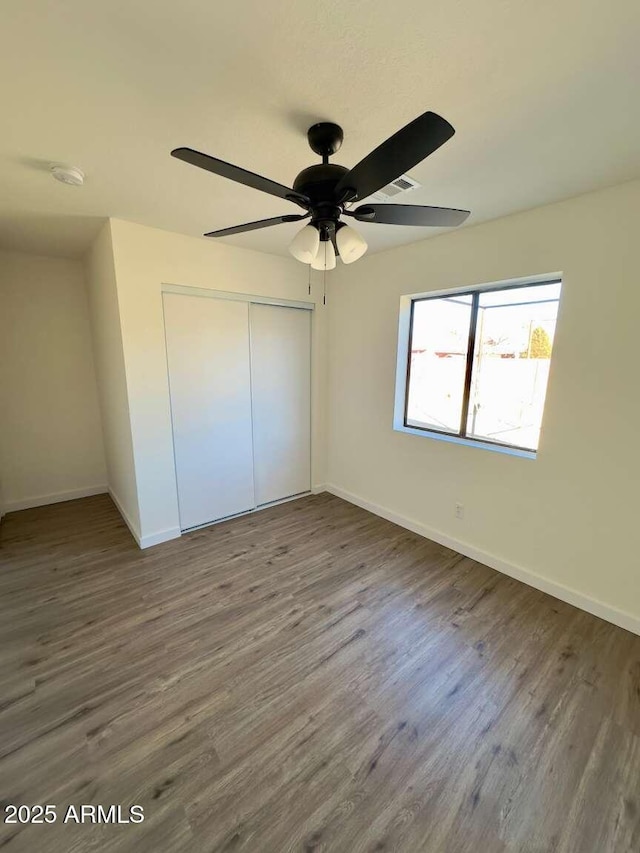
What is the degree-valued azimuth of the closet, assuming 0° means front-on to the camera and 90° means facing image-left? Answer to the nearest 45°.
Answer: approximately 315°

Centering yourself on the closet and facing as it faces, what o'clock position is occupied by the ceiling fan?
The ceiling fan is roughly at 1 o'clock from the closet.

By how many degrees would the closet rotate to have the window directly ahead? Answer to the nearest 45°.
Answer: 0° — it already faces it
